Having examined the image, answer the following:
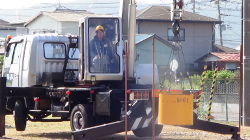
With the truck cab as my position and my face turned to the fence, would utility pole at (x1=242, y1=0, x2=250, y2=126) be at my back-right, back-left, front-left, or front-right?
front-right

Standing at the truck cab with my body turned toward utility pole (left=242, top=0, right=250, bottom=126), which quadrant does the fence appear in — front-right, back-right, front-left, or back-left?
front-left

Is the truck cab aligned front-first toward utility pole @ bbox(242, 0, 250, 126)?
no

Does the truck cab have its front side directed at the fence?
no
